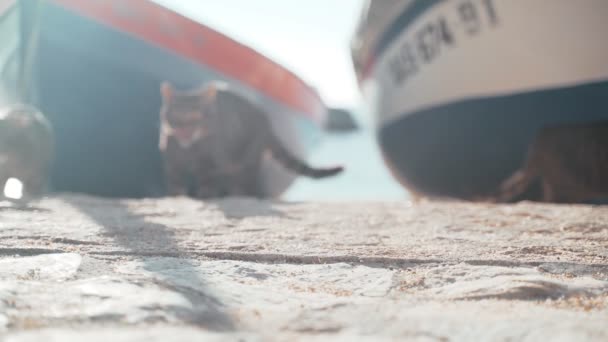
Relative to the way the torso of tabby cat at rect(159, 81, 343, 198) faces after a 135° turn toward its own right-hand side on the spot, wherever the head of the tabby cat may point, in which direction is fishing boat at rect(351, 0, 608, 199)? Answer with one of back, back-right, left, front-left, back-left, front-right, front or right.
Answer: right

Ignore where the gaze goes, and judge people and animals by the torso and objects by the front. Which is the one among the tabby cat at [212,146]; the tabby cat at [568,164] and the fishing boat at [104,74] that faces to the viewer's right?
the tabby cat at [568,164]

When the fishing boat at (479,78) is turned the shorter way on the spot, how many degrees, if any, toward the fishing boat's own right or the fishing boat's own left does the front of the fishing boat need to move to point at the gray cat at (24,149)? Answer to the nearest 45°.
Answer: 0° — it already faces it

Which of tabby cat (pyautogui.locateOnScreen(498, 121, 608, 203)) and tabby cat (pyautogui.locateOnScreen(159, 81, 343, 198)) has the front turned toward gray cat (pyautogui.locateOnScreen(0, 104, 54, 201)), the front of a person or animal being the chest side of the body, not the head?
tabby cat (pyautogui.locateOnScreen(159, 81, 343, 198))

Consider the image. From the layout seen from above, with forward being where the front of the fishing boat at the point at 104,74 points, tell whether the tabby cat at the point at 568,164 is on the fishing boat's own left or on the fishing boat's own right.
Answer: on the fishing boat's own left

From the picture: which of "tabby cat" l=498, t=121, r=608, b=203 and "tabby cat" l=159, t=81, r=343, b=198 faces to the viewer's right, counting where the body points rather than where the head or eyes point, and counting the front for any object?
"tabby cat" l=498, t=121, r=608, b=203

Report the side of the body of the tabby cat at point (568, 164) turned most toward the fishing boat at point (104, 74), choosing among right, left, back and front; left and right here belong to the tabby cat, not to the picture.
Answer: back

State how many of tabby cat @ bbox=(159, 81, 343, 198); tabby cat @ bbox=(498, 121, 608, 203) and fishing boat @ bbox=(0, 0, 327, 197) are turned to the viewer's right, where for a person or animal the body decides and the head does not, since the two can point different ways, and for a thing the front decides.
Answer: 1

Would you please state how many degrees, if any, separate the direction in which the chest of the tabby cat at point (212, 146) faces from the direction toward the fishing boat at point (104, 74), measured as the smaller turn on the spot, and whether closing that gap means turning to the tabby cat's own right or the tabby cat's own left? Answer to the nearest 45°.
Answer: approximately 90° to the tabby cat's own right

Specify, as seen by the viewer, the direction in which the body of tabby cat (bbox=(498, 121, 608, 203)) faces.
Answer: to the viewer's right

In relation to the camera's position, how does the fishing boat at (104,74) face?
facing the viewer and to the left of the viewer

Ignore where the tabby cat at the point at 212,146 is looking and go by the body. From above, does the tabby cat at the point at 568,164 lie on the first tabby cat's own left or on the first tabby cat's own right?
on the first tabby cat's own left
